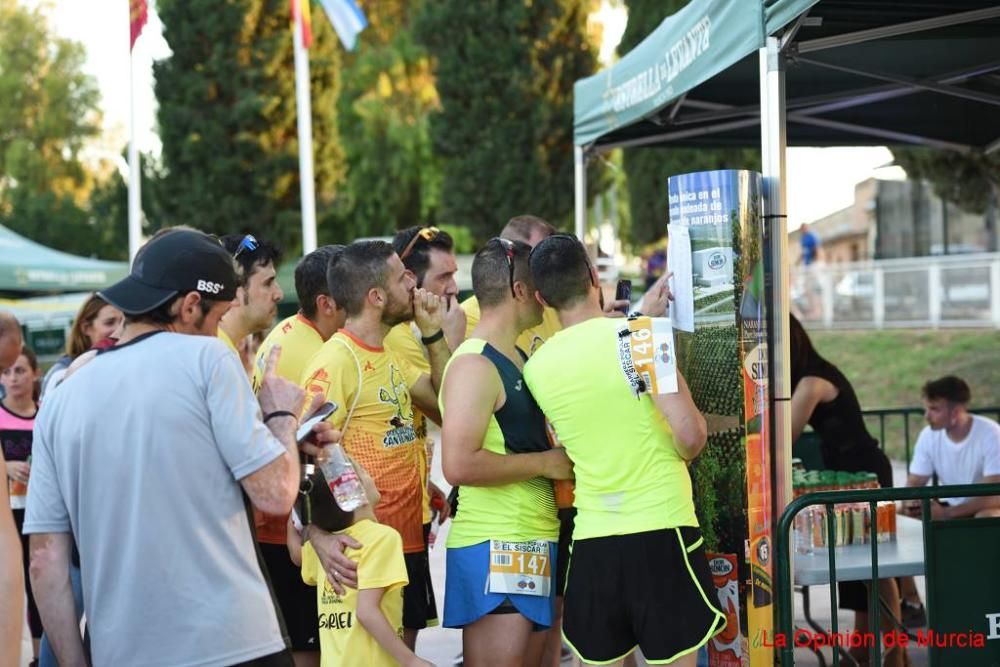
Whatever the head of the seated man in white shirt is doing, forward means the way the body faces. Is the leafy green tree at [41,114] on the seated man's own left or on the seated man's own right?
on the seated man's own right

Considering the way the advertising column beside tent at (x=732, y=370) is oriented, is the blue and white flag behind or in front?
behind

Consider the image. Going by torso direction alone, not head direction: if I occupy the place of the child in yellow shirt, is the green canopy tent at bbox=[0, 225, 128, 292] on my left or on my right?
on my left

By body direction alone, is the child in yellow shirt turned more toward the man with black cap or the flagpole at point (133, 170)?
the flagpole

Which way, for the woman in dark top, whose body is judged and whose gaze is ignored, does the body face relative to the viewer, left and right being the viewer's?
facing to the left of the viewer

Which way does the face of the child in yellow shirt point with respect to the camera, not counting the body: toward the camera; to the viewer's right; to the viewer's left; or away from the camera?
away from the camera

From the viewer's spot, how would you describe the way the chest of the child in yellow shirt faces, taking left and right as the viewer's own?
facing away from the viewer and to the right of the viewer

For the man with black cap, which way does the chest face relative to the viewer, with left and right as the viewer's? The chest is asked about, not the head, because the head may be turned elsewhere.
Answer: facing away from the viewer and to the right of the viewer
